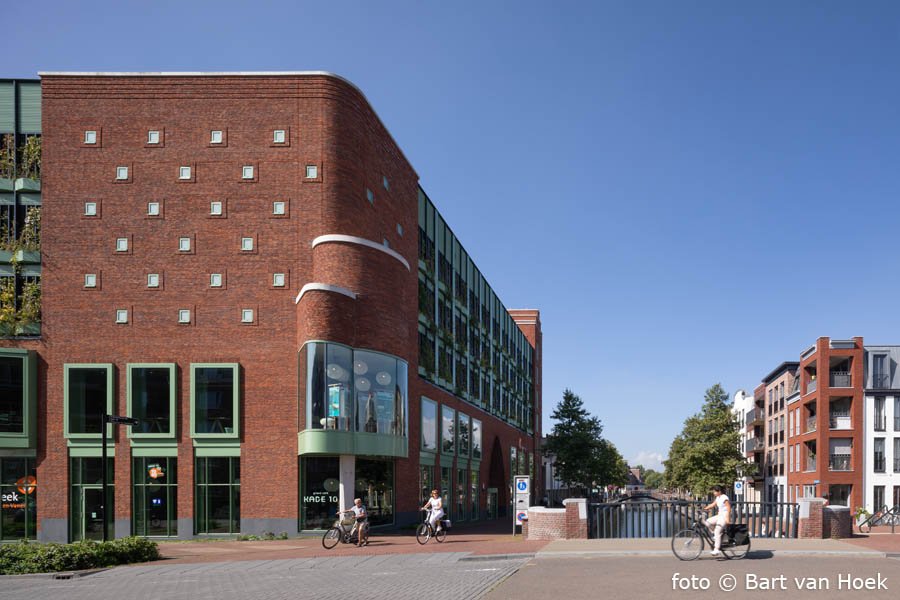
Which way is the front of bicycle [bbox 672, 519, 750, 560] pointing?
to the viewer's left

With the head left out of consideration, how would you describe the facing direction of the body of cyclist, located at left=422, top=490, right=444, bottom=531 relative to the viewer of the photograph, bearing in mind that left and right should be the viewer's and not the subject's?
facing the viewer and to the left of the viewer

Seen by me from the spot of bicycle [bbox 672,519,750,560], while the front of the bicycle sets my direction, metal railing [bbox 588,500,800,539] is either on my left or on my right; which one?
on my right
